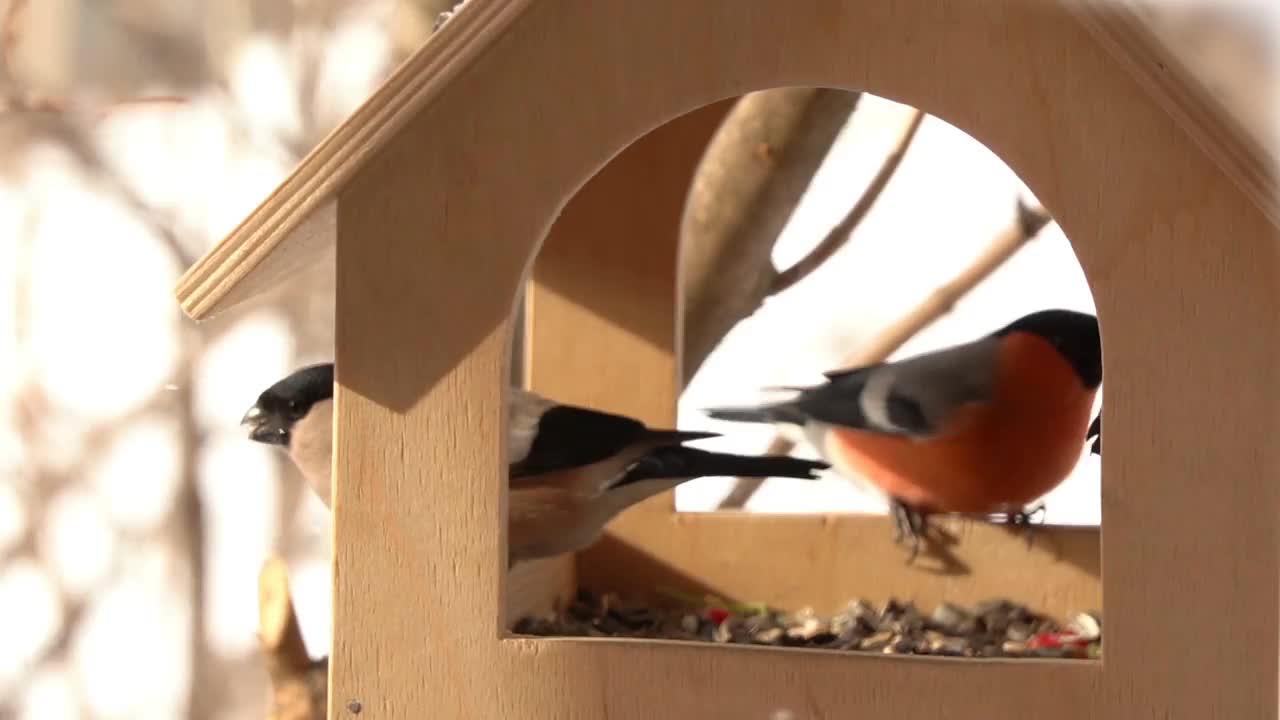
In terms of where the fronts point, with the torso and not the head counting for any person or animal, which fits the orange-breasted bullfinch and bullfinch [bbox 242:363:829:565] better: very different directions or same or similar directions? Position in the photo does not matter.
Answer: very different directions

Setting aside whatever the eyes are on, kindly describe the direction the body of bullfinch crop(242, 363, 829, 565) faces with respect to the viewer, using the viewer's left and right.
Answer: facing to the left of the viewer

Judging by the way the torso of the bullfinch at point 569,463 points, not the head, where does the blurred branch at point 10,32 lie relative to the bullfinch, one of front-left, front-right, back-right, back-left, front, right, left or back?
front-right

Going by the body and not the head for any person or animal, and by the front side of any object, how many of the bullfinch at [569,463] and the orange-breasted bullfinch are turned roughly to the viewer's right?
1

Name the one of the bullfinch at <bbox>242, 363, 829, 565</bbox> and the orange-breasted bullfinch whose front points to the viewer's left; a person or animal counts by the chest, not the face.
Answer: the bullfinch

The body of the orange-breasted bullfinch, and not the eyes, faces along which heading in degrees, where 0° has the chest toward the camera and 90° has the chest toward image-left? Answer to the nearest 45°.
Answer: approximately 270°
